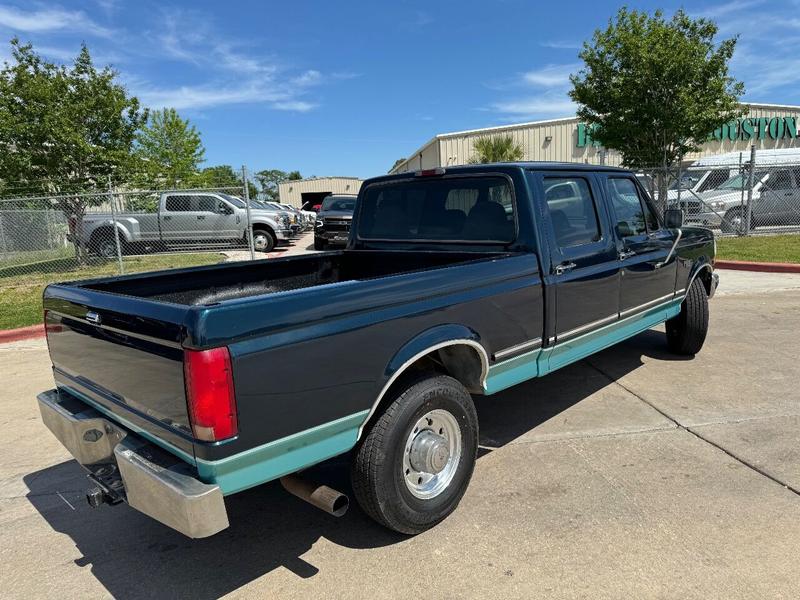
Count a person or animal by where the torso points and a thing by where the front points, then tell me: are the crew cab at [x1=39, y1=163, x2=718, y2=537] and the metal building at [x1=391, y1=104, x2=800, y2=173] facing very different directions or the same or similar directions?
very different directions

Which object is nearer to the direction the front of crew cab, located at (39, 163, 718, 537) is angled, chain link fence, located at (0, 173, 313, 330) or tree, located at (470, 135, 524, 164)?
the tree

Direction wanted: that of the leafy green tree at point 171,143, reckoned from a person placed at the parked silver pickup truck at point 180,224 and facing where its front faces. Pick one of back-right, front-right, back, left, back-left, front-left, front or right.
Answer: left

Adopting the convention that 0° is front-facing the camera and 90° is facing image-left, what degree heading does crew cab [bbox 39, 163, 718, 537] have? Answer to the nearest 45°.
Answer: approximately 225°

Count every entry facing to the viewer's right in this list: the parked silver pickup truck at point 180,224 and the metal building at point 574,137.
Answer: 1

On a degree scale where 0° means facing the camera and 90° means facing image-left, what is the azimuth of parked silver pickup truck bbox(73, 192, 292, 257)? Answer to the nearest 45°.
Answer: approximately 270°

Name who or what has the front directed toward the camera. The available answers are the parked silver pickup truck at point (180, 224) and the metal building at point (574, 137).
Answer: the metal building

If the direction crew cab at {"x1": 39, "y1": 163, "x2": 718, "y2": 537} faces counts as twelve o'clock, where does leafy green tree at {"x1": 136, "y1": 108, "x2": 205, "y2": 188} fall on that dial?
The leafy green tree is roughly at 10 o'clock from the crew cab.

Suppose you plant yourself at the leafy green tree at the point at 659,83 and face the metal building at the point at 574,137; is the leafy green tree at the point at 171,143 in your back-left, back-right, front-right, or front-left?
front-left

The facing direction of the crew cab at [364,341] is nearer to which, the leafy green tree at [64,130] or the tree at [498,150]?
the tree

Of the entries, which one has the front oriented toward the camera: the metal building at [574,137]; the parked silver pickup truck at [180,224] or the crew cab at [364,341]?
the metal building

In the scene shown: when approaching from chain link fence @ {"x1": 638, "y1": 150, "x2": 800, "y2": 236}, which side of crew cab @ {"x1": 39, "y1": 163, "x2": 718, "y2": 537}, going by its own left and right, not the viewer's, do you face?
front

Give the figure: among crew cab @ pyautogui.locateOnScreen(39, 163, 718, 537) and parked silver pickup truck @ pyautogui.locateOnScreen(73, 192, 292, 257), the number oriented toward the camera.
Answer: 0

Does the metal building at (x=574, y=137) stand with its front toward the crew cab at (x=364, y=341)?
yes

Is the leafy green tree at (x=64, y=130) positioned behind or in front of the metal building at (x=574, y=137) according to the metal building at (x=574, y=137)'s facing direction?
in front

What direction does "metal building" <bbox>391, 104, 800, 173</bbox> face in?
toward the camera

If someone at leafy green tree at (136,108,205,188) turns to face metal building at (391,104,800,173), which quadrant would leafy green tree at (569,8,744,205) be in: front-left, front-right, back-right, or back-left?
front-right
